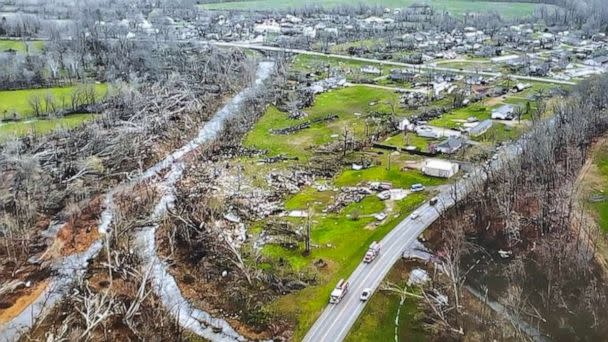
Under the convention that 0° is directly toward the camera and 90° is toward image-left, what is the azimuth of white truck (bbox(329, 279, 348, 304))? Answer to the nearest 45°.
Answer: approximately 45°

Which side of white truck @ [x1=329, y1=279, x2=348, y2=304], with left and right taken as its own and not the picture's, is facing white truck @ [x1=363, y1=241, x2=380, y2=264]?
back

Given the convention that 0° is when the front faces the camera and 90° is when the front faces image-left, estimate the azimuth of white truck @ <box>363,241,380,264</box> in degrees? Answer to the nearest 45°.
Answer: approximately 45°
